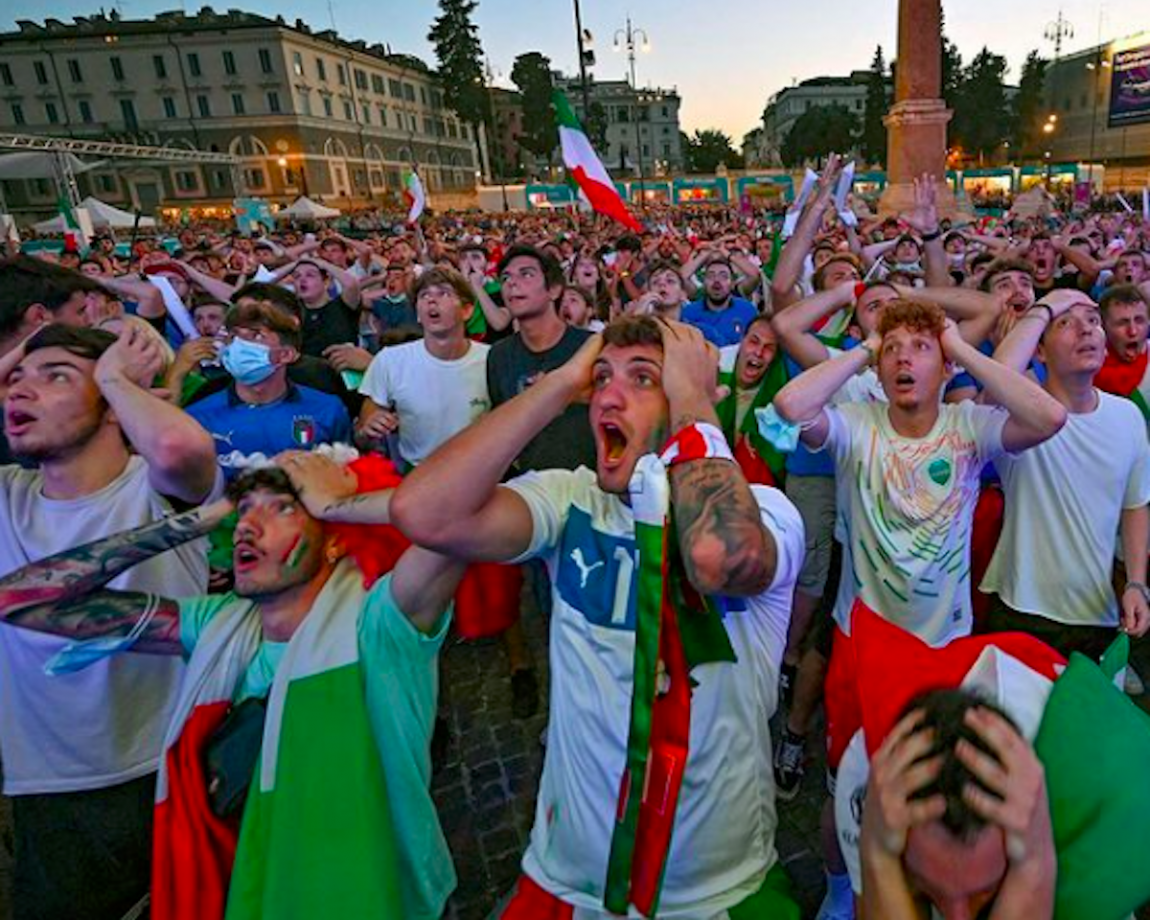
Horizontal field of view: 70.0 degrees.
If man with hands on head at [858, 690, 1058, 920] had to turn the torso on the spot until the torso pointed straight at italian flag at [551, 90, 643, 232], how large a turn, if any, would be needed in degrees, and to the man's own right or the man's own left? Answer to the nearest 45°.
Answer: approximately 135° to the man's own right

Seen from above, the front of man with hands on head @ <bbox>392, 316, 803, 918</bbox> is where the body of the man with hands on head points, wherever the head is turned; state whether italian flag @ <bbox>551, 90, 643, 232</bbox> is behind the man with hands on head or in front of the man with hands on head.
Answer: behind

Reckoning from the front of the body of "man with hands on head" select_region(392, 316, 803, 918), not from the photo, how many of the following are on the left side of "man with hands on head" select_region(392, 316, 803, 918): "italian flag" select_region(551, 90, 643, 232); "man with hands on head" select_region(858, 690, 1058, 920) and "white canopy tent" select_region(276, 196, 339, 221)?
1

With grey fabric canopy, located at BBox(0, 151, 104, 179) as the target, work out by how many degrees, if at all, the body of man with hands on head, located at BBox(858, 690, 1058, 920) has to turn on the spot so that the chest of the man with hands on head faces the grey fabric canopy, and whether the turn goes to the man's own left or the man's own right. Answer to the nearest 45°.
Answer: approximately 135° to the man's own right

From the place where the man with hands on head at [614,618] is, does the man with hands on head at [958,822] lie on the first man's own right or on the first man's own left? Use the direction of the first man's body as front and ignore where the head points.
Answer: on the first man's own left

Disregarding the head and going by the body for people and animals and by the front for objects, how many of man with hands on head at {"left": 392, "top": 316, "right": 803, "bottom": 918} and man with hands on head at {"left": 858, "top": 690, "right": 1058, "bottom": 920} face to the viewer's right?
0

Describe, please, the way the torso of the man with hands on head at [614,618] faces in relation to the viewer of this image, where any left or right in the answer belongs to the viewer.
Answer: facing the viewer and to the left of the viewer

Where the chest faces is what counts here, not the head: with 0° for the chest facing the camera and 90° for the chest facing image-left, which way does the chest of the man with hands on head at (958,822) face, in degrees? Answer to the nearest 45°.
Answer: approximately 0°

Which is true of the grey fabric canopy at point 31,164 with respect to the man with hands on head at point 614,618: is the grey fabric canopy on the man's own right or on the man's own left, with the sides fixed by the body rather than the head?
on the man's own right

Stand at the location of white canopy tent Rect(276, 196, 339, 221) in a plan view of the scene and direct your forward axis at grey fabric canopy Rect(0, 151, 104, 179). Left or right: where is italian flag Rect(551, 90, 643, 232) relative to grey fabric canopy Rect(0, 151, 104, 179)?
left
